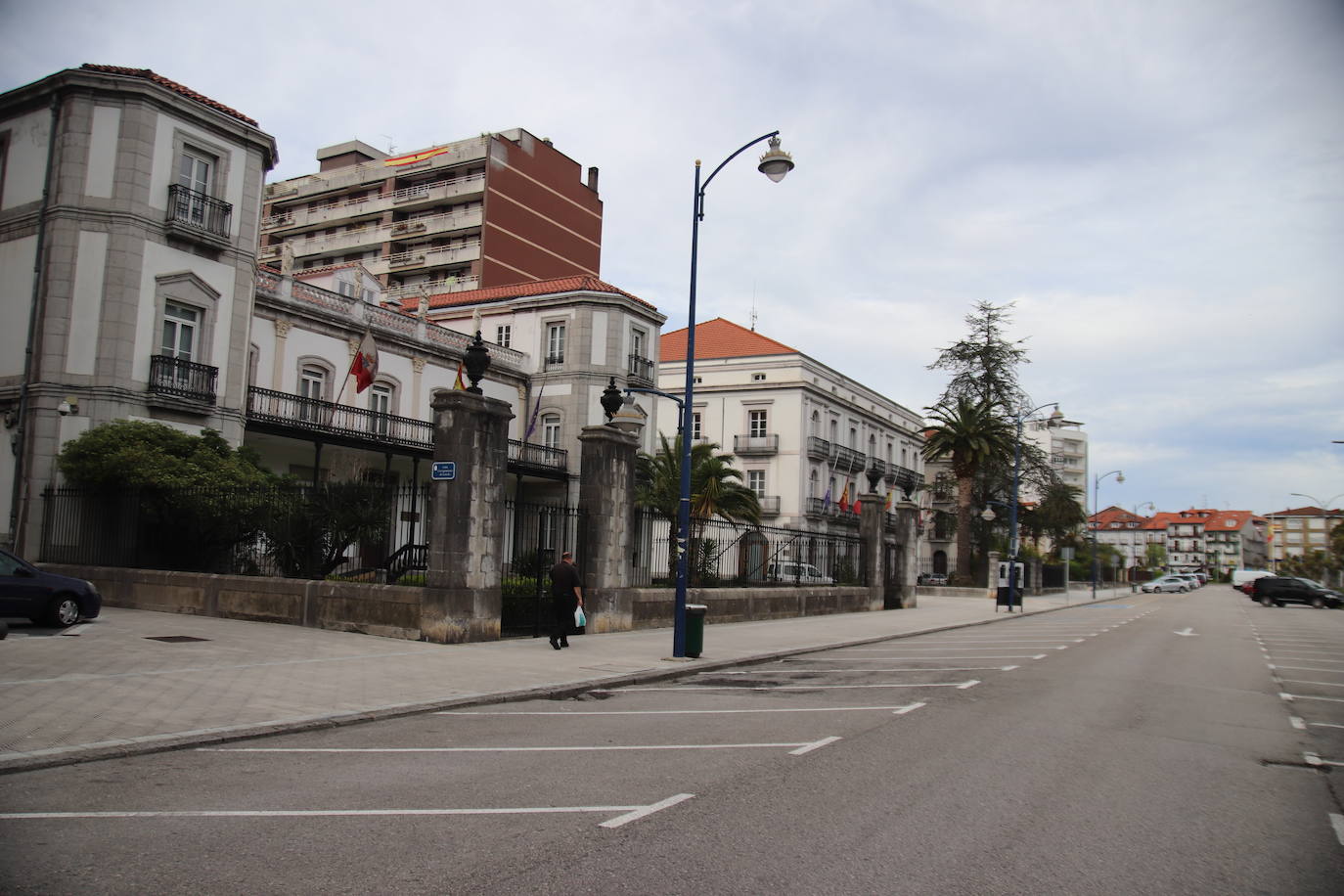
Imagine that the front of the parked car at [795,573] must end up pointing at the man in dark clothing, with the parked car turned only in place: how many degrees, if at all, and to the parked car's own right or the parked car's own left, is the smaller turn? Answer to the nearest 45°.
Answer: approximately 90° to the parked car's own right

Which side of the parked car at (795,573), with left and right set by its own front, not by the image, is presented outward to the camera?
right

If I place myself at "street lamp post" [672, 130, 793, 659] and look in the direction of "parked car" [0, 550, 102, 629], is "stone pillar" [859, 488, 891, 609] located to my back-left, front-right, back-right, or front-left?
back-right

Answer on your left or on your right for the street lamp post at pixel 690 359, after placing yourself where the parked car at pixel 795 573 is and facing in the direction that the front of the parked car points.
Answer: on your right

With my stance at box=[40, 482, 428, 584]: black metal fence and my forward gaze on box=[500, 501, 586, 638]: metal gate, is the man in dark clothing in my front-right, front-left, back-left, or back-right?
front-right

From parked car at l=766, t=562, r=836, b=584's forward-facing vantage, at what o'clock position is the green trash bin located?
The green trash bin is roughly at 3 o'clock from the parked car.

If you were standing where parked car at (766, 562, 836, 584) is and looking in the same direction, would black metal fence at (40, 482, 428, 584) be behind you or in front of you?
behind

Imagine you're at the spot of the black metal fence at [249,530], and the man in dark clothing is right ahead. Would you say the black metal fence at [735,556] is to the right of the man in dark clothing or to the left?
left

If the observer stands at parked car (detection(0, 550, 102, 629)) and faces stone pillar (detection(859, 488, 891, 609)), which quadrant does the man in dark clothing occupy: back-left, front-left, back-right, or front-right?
front-right

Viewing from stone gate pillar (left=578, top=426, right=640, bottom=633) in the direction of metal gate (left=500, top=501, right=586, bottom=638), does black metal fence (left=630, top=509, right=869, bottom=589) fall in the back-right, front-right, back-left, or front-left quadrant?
back-right

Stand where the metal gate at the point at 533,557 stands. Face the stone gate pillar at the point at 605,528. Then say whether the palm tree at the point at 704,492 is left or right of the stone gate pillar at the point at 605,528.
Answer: left

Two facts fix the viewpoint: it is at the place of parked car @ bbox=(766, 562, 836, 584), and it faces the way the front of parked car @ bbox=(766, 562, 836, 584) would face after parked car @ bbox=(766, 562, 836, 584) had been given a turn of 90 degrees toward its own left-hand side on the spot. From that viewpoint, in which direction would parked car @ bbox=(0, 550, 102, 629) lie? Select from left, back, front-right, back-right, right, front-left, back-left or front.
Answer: back-left

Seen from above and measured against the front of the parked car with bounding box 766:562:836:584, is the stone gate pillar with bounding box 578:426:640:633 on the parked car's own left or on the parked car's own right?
on the parked car's own right
